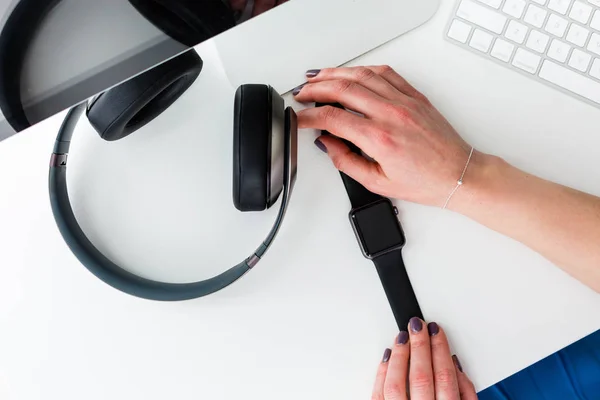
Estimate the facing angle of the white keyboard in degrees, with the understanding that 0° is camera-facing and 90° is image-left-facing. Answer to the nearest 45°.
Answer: approximately 45°
